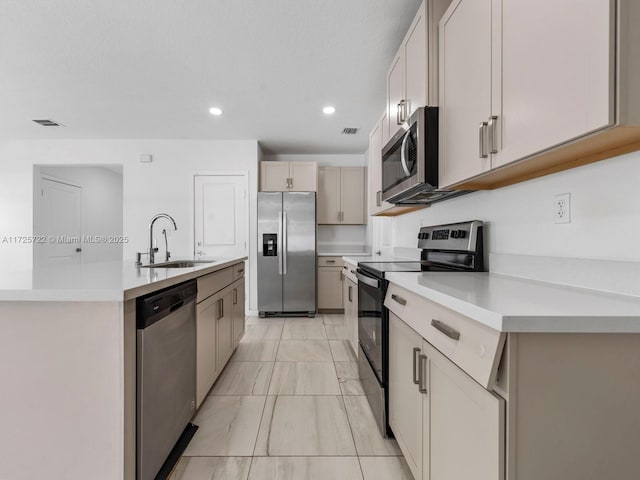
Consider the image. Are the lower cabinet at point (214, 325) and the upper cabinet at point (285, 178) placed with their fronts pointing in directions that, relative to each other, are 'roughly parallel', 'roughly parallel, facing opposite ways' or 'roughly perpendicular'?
roughly perpendicular

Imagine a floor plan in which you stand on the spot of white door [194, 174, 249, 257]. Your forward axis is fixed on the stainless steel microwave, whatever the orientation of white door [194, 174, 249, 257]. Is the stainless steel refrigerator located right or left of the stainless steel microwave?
left

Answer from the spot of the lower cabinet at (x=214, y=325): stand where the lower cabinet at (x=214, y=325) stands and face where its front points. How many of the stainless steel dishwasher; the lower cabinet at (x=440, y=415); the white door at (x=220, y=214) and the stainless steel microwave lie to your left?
1

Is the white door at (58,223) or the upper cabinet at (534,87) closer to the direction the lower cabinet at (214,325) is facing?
the upper cabinet

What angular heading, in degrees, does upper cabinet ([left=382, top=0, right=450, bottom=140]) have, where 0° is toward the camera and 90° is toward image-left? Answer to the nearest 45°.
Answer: approximately 90°

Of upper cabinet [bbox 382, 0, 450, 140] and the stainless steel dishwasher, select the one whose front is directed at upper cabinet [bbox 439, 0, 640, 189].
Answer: the stainless steel dishwasher

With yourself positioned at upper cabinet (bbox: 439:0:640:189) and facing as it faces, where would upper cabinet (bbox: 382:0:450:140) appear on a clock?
upper cabinet (bbox: 382:0:450:140) is roughly at 3 o'clock from upper cabinet (bbox: 439:0:640:189).

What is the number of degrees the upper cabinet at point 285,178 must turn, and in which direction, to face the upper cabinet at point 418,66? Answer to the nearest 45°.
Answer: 0° — it already faces it

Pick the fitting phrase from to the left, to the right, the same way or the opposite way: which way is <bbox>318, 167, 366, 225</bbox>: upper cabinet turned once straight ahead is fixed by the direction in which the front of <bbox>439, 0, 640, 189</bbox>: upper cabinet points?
to the left

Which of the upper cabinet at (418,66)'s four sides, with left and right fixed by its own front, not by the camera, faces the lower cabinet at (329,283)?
right

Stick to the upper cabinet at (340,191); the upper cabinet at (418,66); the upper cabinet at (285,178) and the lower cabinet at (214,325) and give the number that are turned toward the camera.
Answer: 2

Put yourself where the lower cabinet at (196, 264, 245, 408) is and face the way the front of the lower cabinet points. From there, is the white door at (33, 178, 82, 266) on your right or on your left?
on your left

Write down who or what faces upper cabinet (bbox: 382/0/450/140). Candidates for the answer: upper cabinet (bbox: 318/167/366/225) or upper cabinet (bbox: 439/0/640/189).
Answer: upper cabinet (bbox: 318/167/366/225)

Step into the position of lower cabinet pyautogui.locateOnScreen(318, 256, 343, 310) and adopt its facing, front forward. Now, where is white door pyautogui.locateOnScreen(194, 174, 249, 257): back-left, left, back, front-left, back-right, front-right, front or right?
right

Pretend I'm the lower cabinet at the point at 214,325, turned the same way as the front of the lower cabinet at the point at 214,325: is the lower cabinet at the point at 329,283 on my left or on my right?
on my left

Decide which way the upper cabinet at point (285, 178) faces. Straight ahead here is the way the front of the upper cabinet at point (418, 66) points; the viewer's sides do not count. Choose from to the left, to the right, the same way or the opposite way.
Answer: to the left

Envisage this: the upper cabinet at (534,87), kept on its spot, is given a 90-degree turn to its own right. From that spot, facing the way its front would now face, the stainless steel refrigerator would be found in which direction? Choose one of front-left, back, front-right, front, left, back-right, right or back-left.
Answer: front
